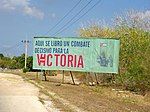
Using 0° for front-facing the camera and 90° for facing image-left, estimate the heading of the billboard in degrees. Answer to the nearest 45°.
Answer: approximately 0°
